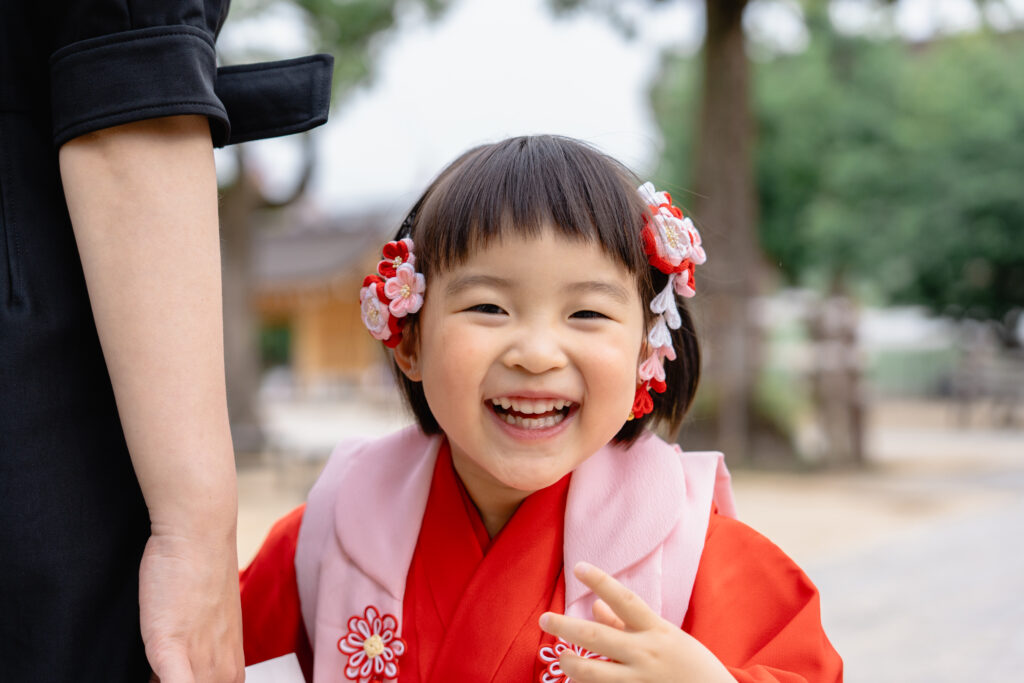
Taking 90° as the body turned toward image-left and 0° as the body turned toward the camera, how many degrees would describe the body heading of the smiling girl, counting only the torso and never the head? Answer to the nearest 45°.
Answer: approximately 0°

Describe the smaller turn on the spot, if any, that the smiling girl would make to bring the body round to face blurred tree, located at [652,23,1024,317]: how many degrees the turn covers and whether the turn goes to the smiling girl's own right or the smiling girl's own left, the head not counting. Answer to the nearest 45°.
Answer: approximately 180°

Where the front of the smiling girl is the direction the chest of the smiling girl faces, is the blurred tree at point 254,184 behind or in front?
behind
